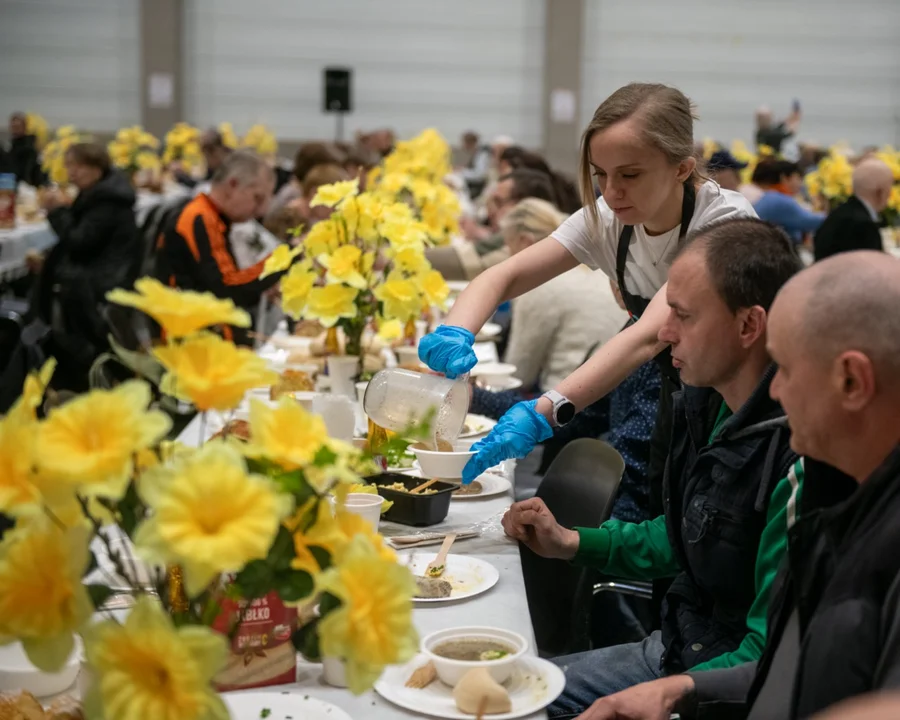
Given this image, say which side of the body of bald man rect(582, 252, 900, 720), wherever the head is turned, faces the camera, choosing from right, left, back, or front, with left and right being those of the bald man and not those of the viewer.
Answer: left

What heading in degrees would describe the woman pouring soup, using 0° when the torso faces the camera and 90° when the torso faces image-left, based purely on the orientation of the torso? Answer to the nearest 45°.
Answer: approximately 45°

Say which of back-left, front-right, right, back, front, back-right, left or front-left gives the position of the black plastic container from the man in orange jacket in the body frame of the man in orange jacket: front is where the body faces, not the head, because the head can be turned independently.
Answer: right

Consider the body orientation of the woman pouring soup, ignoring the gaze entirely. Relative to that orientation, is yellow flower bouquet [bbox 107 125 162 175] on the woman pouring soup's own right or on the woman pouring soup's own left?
on the woman pouring soup's own right

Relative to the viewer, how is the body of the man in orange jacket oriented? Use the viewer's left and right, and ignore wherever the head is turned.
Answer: facing to the right of the viewer

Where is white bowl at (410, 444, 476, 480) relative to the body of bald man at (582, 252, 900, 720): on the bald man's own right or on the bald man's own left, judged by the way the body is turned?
on the bald man's own right

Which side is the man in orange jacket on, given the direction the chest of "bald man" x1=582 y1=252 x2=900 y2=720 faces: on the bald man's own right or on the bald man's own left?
on the bald man's own right

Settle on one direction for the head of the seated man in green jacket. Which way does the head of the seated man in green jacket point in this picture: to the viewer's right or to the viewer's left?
to the viewer's left

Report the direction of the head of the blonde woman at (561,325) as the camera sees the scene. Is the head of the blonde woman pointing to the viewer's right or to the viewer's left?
to the viewer's left

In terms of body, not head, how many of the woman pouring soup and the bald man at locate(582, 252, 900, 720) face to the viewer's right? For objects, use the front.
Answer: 0

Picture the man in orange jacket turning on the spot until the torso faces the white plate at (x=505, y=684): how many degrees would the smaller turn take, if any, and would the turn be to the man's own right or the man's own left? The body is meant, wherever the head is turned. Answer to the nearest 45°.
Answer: approximately 90° to the man's own right

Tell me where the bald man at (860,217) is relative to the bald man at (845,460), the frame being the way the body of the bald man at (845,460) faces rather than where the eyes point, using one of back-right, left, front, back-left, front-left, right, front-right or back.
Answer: right
